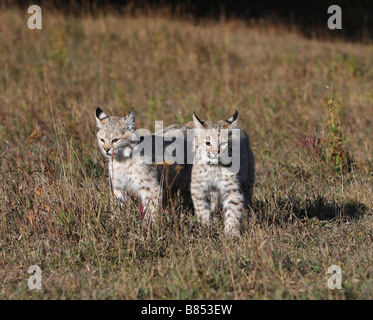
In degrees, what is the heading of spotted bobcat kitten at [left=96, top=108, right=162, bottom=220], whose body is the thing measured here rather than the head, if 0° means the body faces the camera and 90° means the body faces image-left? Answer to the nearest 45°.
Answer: approximately 45°

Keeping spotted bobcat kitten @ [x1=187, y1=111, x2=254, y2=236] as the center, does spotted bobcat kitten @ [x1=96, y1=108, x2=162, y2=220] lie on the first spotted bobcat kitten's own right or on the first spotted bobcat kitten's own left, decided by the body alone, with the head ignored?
on the first spotted bobcat kitten's own right

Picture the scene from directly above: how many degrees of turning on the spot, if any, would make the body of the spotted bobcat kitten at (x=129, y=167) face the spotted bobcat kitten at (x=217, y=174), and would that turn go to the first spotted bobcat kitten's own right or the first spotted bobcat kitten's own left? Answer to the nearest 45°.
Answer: approximately 135° to the first spotted bobcat kitten's own left

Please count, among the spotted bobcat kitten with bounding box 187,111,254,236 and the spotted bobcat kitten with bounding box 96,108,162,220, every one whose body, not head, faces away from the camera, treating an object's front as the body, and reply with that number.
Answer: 0
